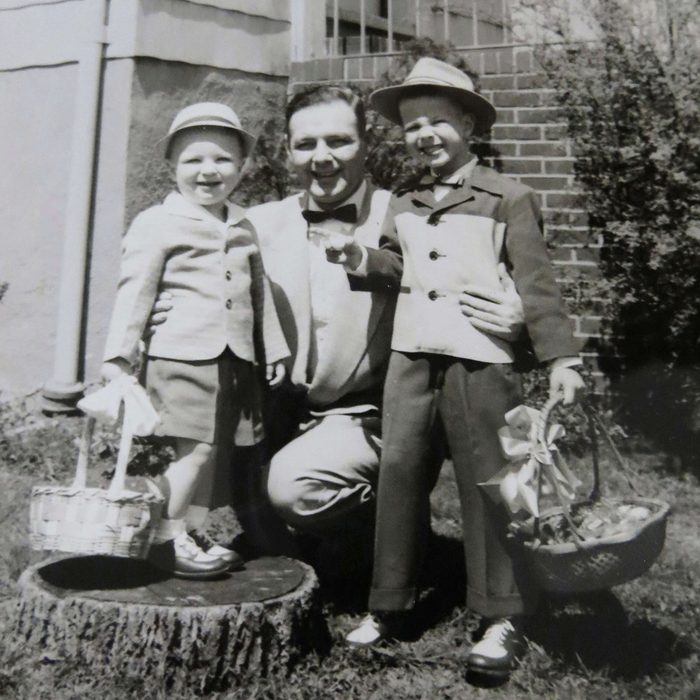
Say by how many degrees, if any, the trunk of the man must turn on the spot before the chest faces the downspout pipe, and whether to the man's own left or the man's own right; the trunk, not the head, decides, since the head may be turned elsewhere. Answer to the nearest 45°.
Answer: approximately 135° to the man's own right

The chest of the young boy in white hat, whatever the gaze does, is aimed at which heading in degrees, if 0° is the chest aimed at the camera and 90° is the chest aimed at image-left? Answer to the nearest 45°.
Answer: approximately 315°

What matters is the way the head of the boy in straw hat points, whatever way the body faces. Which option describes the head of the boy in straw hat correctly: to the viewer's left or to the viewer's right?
to the viewer's left

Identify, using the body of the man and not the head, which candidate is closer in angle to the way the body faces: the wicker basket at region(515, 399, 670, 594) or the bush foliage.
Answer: the wicker basket

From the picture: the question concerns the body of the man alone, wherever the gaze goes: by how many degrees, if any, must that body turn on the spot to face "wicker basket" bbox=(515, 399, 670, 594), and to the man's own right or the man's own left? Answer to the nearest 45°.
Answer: approximately 45° to the man's own left

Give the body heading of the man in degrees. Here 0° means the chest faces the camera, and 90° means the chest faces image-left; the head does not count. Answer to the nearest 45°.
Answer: approximately 0°

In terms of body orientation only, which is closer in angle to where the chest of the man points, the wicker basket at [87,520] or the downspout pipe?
the wicker basket
